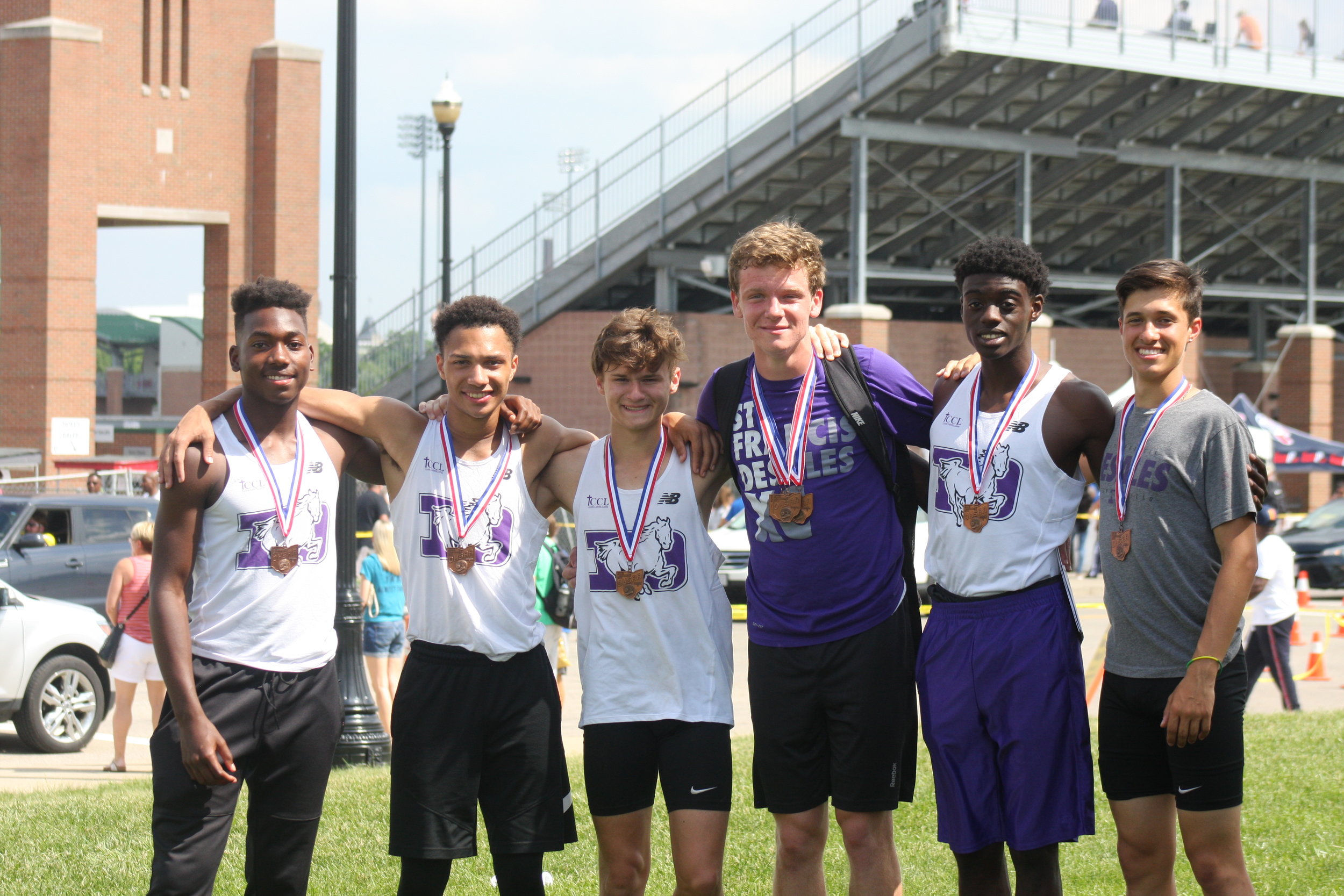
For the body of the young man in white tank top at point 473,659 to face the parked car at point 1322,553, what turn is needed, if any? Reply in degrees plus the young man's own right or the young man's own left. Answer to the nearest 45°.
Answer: approximately 135° to the young man's own left

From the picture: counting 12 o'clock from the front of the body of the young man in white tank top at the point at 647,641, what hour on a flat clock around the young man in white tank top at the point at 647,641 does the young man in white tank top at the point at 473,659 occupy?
the young man in white tank top at the point at 473,659 is roughly at 3 o'clock from the young man in white tank top at the point at 647,641.

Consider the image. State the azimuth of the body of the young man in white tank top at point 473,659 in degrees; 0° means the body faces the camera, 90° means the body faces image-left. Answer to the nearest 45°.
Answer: approximately 0°

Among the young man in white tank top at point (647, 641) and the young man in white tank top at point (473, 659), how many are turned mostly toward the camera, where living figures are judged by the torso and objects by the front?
2

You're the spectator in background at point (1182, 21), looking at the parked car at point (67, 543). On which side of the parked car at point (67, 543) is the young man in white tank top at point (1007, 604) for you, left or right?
left

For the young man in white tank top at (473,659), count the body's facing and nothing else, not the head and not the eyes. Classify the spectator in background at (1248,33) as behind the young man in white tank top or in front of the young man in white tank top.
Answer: behind

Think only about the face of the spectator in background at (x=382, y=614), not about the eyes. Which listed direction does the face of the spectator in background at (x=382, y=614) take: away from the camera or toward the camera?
away from the camera

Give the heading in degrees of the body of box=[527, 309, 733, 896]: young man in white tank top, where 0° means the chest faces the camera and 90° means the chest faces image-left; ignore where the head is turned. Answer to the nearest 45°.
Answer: approximately 0°

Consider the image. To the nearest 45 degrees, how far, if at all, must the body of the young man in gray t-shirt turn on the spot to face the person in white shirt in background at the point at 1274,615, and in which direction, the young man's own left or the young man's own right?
approximately 135° to the young man's own right

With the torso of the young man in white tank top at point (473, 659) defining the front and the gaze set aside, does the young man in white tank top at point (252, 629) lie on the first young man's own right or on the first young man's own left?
on the first young man's own right

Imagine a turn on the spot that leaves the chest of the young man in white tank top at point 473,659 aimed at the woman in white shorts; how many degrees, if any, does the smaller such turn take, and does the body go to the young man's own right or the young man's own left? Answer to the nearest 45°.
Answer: approximately 180°

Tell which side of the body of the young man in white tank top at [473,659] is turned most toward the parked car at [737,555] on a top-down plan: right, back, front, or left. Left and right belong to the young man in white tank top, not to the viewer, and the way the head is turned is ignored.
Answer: back
